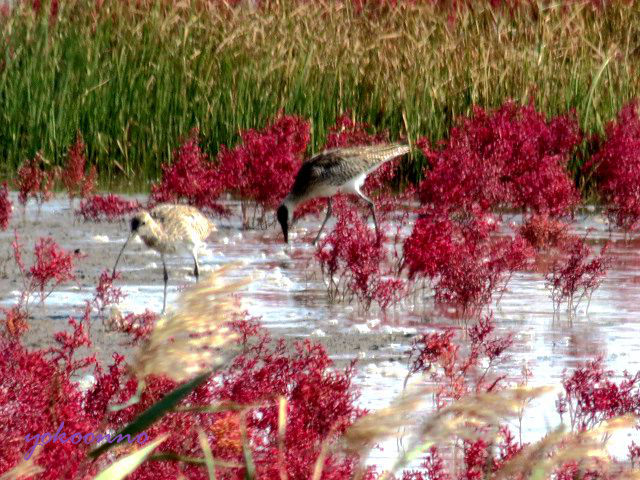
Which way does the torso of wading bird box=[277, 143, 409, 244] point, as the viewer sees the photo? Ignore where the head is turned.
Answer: to the viewer's left

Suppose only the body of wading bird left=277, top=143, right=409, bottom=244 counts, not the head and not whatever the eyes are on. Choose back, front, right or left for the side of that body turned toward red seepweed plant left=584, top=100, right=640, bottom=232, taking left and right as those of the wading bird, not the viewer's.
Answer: back

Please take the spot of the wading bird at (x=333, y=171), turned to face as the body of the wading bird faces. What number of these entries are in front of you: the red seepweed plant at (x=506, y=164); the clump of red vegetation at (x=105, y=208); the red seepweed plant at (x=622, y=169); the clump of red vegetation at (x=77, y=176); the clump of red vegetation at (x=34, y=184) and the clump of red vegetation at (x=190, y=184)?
4

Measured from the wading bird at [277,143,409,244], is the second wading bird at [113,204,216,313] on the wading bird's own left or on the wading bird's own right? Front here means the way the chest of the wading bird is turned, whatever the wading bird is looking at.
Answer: on the wading bird's own left

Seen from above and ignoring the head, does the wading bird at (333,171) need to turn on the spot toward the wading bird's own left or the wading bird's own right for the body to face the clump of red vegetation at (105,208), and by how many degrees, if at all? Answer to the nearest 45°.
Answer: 0° — it already faces it

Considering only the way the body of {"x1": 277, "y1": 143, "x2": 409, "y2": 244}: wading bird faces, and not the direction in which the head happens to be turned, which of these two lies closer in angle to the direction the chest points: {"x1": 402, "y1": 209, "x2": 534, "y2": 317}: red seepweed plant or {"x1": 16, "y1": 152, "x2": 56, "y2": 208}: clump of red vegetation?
the clump of red vegetation

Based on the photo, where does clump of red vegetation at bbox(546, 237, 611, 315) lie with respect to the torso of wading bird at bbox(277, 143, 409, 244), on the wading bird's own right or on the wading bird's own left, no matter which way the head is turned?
on the wading bird's own left

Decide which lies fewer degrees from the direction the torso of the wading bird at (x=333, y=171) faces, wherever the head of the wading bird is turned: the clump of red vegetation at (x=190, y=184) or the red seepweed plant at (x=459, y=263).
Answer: the clump of red vegetation

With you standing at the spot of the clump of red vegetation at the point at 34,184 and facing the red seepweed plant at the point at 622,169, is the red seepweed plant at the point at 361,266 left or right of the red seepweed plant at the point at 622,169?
right

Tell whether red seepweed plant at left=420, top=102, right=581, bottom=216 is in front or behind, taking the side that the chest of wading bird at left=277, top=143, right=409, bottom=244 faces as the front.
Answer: behind
